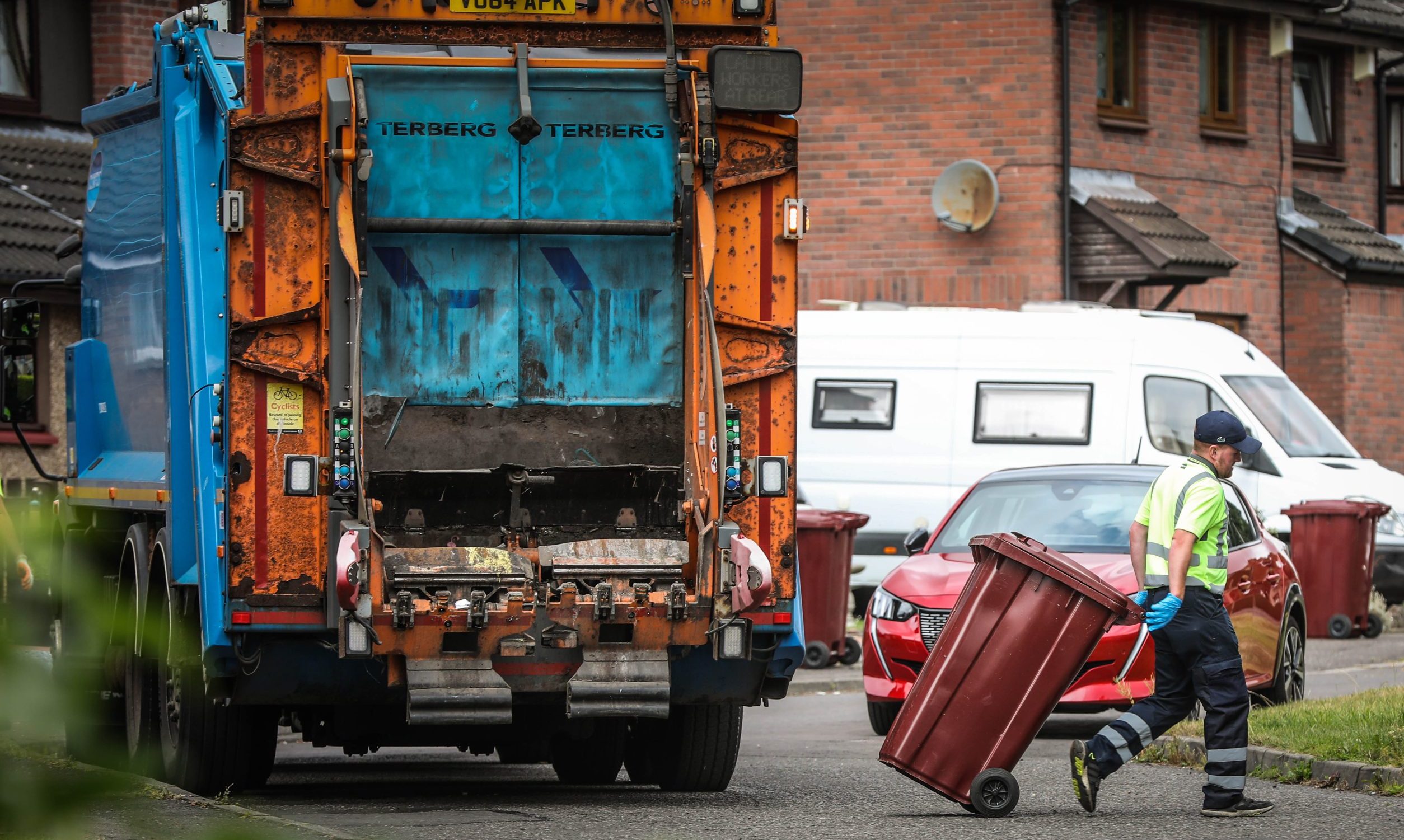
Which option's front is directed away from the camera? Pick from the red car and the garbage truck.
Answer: the garbage truck

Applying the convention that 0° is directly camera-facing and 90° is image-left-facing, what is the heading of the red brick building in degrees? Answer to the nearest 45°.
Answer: approximately 315°

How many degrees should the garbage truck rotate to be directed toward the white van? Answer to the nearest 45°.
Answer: approximately 45° to its right

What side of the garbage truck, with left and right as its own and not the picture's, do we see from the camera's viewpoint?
back

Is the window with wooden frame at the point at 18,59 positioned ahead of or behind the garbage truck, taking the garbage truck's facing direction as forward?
ahead

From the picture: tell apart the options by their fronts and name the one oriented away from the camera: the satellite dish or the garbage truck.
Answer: the garbage truck

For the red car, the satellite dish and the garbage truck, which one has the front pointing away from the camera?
the garbage truck

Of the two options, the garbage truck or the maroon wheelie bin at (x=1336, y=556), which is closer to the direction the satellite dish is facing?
the garbage truck
